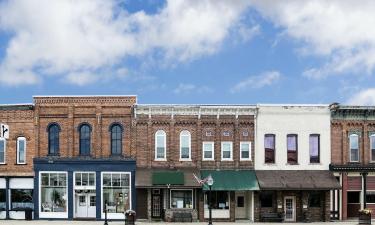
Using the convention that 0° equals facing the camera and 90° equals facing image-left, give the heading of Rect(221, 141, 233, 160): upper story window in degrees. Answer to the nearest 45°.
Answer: approximately 0°

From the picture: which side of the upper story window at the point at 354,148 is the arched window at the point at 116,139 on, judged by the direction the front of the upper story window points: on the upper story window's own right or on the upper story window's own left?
on the upper story window's own right

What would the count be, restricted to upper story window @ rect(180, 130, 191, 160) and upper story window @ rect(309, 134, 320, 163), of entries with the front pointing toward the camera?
2

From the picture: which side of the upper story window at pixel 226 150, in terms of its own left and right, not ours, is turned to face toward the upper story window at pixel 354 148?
left

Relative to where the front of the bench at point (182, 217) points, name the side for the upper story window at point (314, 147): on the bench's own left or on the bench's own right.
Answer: on the bench's own left

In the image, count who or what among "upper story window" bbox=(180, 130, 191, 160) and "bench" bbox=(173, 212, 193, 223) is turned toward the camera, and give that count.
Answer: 2
